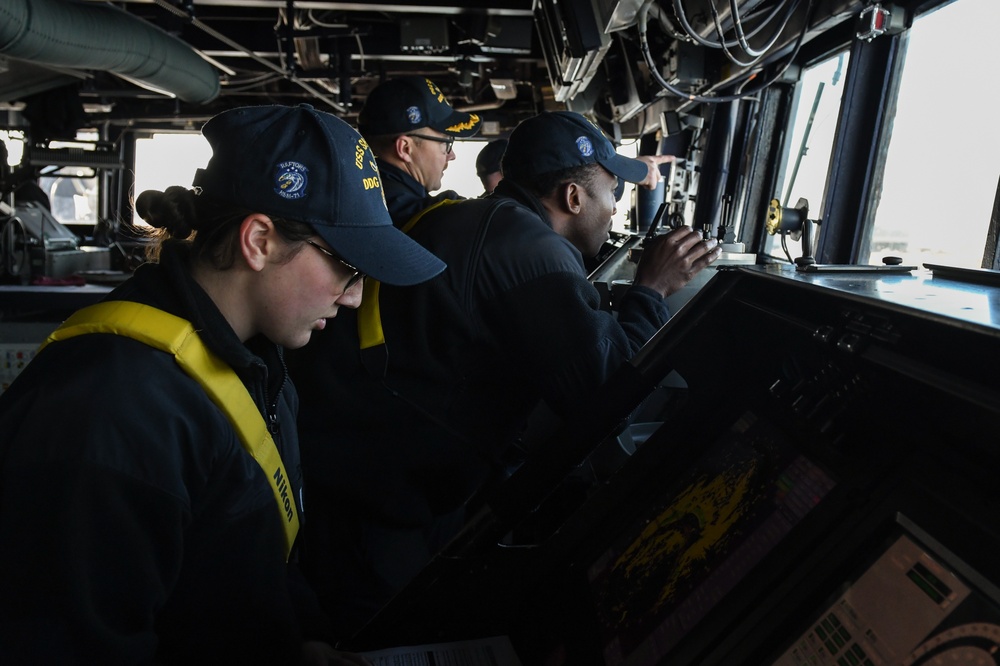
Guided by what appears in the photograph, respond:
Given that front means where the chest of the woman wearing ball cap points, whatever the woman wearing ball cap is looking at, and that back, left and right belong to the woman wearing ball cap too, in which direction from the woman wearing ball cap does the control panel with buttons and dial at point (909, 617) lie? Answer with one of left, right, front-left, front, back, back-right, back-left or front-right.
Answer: front-right

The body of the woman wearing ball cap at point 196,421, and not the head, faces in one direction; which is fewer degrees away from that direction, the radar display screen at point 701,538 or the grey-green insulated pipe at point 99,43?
the radar display screen

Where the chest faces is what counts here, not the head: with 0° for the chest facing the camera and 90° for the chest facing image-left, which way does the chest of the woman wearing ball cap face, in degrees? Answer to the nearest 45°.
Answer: approximately 270°

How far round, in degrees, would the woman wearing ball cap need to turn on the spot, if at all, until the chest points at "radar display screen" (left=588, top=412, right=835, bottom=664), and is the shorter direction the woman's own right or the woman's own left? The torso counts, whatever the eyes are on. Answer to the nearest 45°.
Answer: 0° — they already face it

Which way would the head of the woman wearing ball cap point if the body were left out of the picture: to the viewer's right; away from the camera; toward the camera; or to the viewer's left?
to the viewer's right

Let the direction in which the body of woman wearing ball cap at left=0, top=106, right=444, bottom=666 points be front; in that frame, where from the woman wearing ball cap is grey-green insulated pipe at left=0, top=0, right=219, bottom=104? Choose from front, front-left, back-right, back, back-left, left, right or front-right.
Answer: left

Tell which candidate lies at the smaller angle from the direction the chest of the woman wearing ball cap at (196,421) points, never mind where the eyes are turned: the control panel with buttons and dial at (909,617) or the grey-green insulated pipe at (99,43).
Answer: the control panel with buttons and dial
